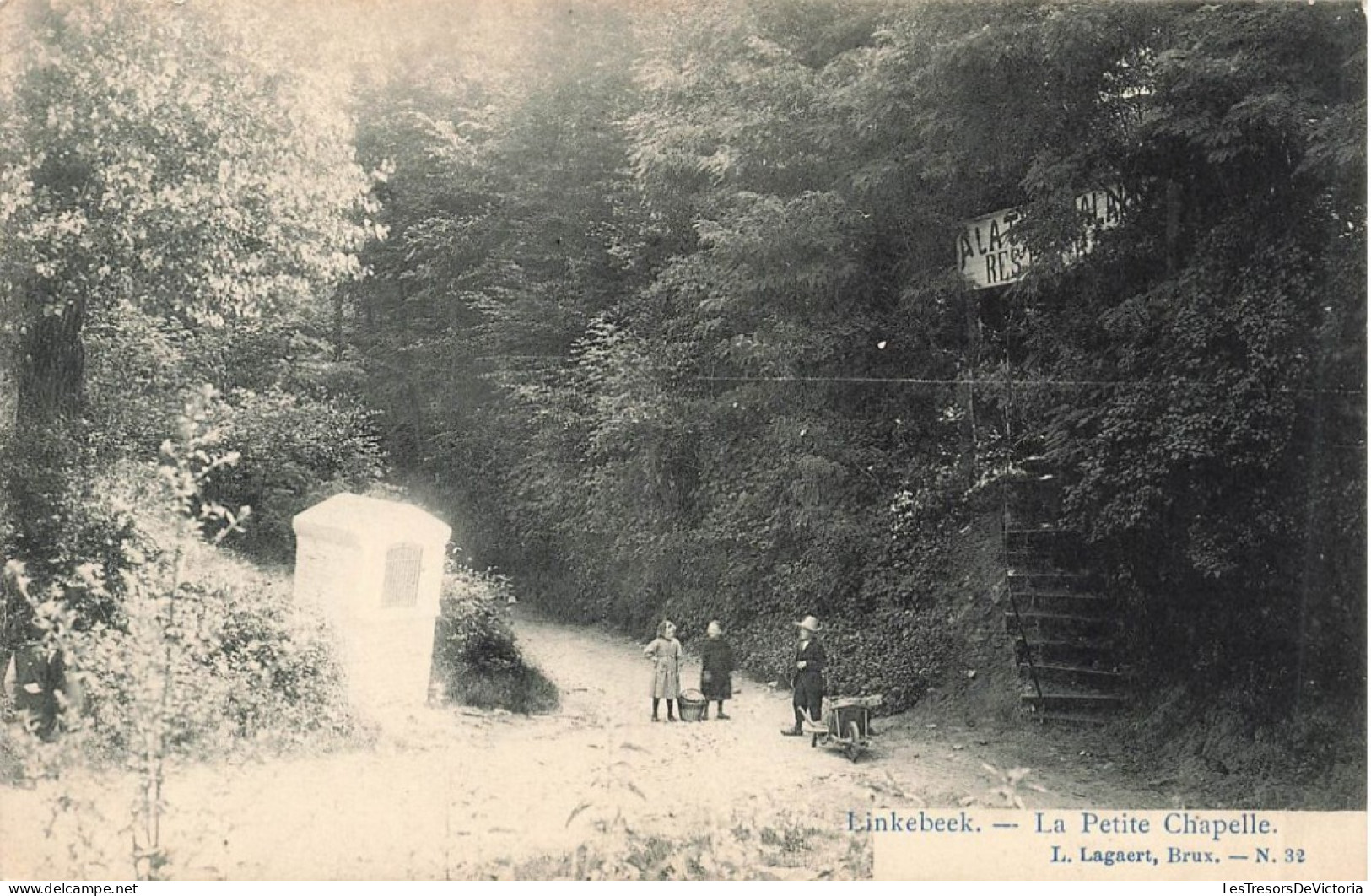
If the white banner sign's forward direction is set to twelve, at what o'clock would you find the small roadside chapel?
The small roadside chapel is roughly at 2 o'clock from the white banner sign.

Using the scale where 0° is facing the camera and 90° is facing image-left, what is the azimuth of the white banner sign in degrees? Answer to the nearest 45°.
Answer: approximately 0°

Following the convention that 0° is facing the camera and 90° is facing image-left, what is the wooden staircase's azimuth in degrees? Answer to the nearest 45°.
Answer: approximately 0°

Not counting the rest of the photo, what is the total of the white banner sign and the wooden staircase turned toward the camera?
2

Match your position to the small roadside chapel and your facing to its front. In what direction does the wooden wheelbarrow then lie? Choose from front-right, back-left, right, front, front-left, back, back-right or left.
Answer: front-left

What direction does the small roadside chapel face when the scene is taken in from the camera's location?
facing the viewer and to the right of the viewer
